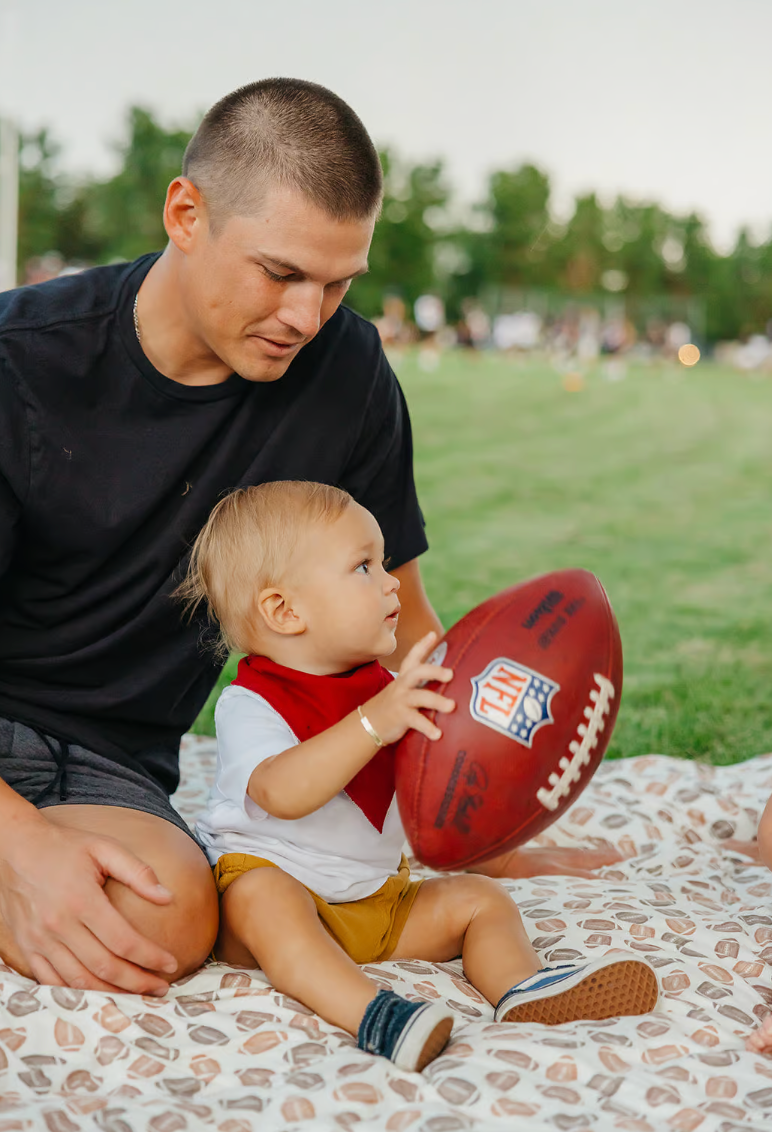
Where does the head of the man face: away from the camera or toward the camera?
toward the camera

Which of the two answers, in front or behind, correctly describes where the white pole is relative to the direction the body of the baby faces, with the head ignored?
behind

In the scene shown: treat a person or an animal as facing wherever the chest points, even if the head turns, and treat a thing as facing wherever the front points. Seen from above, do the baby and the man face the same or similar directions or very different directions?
same or similar directions

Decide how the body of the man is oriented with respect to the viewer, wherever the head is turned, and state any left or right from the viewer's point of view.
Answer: facing the viewer and to the right of the viewer

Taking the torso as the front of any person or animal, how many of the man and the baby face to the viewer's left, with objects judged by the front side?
0

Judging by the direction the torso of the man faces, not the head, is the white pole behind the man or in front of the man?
behind

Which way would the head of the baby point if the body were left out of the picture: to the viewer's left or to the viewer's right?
to the viewer's right
